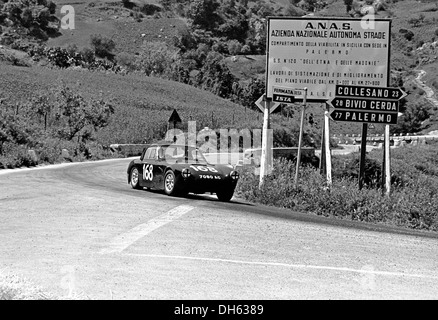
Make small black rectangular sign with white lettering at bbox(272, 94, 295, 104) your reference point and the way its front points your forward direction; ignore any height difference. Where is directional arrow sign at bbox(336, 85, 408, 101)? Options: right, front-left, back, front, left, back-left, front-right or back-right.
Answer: left

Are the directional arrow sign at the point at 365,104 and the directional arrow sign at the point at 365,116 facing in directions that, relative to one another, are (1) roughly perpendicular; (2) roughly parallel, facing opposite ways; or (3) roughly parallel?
roughly parallel

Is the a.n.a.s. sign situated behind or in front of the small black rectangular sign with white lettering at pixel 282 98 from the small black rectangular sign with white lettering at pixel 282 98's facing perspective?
behind

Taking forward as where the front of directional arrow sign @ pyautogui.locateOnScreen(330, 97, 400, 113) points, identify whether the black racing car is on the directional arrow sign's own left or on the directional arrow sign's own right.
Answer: on the directional arrow sign's own right

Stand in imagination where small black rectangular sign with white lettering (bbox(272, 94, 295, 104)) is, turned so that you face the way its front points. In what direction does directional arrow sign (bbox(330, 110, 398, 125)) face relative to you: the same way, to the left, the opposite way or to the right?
the same way

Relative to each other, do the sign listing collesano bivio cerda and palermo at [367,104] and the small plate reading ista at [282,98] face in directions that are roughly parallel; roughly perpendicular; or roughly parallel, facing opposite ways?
roughly parallel

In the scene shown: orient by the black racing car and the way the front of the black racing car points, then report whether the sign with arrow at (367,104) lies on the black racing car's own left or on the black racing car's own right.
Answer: on the black racing car's own left

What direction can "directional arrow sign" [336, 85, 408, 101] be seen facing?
toward the camera

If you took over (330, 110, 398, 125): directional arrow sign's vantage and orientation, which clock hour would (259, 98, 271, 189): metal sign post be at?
The metal sign post is roughly at 3 o'clock from the directional arrow sign.

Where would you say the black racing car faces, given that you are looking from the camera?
facing the viewer and to the right of the viewer

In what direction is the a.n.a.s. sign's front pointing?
toward the camera

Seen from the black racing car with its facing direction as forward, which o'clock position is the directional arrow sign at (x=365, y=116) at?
The directional arrow sign is roughly at 10 o'clock from the black racing car.

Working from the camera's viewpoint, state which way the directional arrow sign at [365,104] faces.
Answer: facing the viewer

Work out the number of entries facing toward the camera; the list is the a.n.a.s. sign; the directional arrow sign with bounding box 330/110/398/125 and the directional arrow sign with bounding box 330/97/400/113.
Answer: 3
